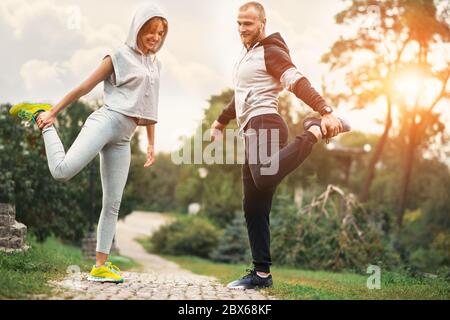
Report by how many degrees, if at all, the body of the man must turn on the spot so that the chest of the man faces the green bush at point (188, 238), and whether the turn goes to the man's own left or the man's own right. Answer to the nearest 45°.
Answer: approximately 135° to the man's own right

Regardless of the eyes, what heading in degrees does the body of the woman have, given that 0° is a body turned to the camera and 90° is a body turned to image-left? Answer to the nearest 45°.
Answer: approximately 315°

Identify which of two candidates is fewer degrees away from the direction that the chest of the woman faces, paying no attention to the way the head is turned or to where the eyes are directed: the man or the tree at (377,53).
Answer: the man

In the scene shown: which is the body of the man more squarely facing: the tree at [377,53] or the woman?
the woman

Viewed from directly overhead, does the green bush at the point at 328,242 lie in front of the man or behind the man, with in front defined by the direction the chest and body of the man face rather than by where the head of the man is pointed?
behind

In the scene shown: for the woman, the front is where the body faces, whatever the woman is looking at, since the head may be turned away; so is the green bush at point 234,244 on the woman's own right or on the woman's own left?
on the woman's own left

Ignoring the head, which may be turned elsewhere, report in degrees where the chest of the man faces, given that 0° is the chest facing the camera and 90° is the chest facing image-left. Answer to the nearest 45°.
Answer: approximately 45°

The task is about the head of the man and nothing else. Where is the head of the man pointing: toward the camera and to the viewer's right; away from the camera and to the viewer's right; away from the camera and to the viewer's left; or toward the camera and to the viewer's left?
toward the camera and to the viewer's left

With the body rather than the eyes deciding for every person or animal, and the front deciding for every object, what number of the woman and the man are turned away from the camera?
0

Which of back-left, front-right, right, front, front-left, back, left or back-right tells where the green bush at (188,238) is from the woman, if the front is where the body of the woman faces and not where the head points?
back-left

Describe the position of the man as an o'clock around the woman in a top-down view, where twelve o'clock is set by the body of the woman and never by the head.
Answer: The man is roughly at 11 o'clock from the woman.
